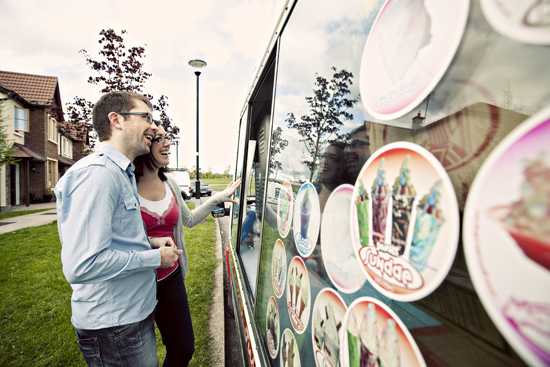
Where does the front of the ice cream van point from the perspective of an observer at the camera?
facing away from the viewer and to the left of the viewer

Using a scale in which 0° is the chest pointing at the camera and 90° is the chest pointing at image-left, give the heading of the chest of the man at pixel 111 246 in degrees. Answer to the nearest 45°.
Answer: approximately 270°

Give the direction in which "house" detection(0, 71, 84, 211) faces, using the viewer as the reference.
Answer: facing the viewer and to the right of the viewer

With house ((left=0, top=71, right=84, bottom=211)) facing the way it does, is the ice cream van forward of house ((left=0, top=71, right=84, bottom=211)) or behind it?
forward

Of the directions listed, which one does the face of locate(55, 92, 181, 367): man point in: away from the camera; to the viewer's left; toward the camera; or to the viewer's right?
to the viewer's right

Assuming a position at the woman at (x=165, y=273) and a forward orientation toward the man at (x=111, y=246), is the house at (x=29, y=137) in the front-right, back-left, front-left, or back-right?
back-right

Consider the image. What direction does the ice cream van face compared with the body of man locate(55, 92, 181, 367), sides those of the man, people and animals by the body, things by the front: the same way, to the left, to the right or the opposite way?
to the left

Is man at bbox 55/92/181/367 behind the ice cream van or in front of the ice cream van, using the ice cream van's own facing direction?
in front

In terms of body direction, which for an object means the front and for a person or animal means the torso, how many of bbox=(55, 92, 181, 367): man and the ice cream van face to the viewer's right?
1
